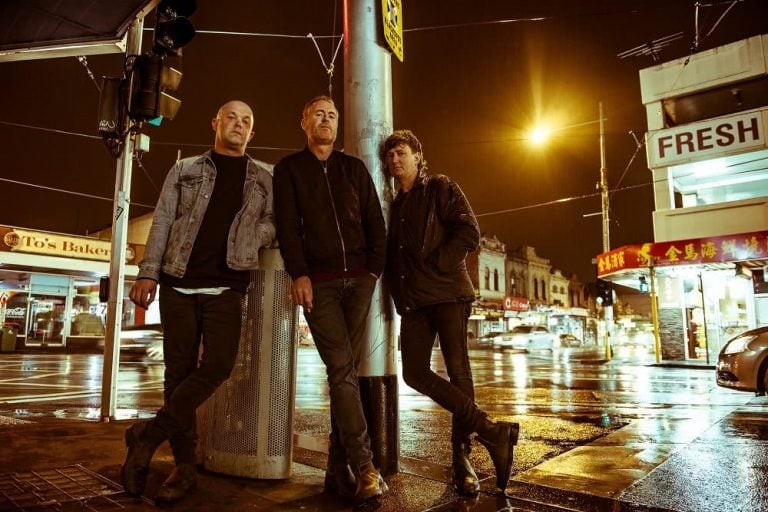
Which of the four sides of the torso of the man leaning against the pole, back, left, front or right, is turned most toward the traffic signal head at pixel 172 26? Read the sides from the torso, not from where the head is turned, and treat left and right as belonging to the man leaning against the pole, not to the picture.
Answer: right

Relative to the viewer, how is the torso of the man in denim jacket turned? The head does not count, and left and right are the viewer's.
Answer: facing the viewer

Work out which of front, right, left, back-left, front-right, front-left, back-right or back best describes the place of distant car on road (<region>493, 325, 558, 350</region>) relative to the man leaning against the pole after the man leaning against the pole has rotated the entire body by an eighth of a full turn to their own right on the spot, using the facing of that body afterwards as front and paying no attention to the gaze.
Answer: right

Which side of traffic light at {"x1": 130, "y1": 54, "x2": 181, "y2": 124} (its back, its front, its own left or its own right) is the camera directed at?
right

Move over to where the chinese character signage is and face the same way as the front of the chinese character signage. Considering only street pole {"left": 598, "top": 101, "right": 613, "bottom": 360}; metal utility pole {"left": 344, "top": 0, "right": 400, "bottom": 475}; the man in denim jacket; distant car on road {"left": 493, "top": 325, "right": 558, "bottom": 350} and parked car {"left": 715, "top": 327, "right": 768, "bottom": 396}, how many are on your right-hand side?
2

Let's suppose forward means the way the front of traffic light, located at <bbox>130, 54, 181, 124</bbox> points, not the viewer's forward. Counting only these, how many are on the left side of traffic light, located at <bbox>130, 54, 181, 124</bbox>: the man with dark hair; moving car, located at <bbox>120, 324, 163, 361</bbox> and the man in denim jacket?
1

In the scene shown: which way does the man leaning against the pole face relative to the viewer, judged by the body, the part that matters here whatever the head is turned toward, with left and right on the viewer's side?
facing the viewer and to the left of the viewer

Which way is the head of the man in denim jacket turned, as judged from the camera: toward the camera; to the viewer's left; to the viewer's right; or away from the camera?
toward the camera

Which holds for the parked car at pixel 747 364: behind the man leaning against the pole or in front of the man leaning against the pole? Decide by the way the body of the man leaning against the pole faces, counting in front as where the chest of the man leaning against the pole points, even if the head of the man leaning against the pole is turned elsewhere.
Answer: behind

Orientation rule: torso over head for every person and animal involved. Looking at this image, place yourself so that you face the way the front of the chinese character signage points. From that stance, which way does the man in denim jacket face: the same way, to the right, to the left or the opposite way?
to the left
